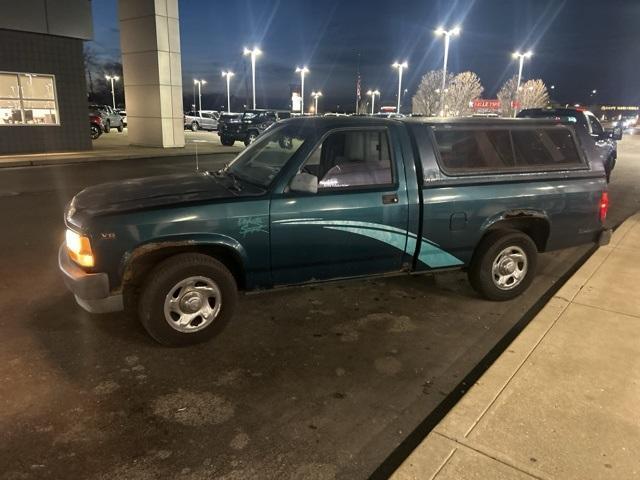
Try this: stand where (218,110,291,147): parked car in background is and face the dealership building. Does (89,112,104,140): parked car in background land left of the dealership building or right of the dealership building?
right

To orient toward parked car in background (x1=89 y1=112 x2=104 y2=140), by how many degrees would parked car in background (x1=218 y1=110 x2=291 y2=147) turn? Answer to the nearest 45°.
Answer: approximately 45° to its right

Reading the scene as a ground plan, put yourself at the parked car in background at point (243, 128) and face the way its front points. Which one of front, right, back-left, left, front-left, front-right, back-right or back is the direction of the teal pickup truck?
front-left

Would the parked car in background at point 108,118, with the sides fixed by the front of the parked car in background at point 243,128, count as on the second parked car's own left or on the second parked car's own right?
on the second parked car's own right

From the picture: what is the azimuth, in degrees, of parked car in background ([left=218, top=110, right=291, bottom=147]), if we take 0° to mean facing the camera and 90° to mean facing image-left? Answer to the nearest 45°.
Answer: approximately 45°

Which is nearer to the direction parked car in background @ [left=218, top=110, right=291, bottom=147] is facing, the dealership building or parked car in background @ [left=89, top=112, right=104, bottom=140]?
the dealership building

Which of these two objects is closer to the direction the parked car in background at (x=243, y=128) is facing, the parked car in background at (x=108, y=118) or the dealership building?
the dealership building

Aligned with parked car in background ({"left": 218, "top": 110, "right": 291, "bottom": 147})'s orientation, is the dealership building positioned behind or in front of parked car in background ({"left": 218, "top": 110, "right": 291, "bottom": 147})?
in front
